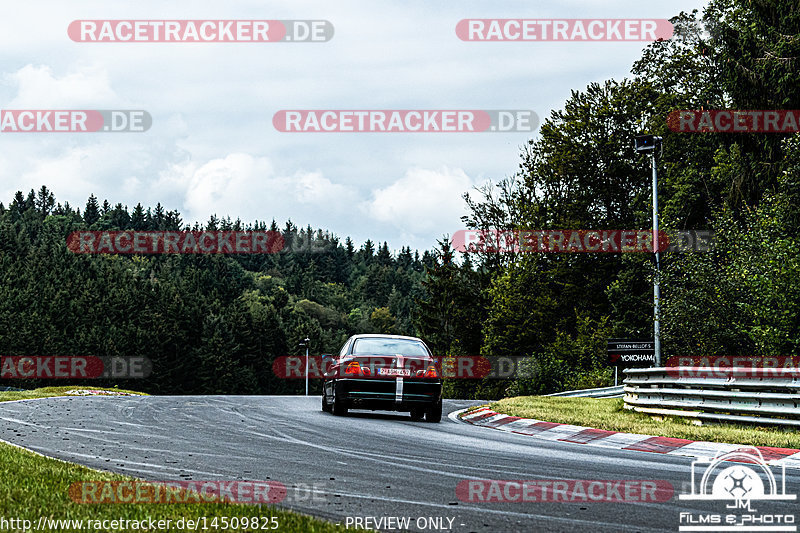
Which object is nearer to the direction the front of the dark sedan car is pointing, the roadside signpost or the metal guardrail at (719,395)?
the roadside signpost

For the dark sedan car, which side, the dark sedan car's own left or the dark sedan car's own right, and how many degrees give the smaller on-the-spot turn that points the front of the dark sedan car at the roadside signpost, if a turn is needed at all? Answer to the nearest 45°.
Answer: approximately 45° to the dark sedan car's own right

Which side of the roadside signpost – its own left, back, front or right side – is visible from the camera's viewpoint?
front

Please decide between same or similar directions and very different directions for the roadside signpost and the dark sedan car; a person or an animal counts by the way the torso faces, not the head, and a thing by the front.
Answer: very different directions

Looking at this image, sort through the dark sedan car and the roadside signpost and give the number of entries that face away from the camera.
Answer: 1

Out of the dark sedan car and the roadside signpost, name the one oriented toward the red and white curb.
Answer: the roadside signpost

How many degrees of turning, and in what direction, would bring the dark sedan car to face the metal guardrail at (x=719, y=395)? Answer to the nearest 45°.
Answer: approximately 90° to its right

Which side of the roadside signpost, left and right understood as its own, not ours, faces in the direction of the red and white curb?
front

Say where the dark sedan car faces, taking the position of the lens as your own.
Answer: facing away from the viewer

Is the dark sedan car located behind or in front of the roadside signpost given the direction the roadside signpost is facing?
in front

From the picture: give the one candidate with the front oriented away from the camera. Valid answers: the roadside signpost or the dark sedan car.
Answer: the dark sedan car

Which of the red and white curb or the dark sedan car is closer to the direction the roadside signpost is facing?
the red and white curb
